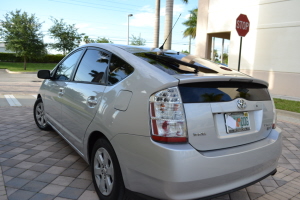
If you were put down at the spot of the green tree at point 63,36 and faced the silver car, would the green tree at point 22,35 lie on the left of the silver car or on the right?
right

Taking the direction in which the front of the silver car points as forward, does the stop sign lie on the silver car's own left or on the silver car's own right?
on the silver car's own right

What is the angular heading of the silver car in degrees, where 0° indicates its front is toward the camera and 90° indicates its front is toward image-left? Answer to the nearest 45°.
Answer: approximately 135°

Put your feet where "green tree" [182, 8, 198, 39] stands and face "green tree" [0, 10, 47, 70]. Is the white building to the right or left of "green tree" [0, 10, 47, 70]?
left

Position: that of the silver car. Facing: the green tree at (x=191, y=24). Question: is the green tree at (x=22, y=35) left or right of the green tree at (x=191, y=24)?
left

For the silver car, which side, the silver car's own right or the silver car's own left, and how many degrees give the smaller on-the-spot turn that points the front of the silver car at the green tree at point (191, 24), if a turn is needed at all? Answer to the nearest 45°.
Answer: approximately 45° to the silver car's own right

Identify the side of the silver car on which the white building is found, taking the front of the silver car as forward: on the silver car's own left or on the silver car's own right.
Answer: on the silver car's own right

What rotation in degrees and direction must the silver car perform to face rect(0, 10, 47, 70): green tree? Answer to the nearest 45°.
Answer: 0° — it already faces it

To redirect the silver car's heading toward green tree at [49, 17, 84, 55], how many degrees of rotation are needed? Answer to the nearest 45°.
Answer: approximately 45° to its right
